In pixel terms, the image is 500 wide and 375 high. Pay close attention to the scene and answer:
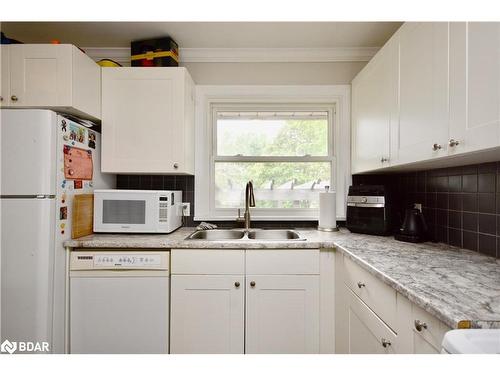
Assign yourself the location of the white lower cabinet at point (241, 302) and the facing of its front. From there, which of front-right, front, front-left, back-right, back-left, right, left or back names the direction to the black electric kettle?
left

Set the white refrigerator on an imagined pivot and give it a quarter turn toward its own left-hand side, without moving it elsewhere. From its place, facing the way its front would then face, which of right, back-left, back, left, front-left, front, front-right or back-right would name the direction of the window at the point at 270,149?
front-left

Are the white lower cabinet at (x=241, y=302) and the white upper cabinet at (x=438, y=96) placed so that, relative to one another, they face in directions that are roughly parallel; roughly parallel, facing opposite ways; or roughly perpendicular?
roughly perpendicular

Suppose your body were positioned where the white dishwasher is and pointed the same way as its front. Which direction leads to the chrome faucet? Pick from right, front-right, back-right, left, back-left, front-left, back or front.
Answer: left

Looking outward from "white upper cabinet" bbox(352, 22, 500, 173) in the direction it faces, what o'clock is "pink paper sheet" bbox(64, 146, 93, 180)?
The pink paper sheet is roughly at 1 o'clock from the white upper cabinet.

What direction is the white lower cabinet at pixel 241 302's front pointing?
toward the camera

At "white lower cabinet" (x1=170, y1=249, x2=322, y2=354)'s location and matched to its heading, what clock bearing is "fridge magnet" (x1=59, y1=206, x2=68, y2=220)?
The fridge magnet is roughly at 3 o'clock from the white lower cabinet.

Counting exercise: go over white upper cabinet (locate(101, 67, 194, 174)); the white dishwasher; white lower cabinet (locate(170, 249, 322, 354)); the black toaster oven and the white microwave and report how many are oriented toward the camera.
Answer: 5

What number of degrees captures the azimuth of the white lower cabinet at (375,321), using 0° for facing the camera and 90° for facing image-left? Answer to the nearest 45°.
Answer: approximately 45°

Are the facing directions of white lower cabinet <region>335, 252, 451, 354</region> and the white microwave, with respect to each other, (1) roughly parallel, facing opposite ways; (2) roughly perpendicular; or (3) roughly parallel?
roughly perpendicular

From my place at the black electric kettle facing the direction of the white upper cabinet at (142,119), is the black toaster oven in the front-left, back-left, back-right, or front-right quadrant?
front-right

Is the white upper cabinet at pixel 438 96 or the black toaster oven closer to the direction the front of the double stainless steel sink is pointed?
the white upper cabinet

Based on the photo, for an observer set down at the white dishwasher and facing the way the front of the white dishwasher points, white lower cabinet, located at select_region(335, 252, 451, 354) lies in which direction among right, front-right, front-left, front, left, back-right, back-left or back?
front-left

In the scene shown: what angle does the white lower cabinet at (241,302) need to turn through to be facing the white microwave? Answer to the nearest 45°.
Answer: approximately 90° to its right

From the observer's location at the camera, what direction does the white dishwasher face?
facing the viewer

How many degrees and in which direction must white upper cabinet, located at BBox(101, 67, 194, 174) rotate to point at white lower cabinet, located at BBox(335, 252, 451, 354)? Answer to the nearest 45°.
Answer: approximately 45° to its left

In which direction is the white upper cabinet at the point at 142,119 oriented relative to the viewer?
toward the camera

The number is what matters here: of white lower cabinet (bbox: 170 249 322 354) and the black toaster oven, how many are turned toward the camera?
2
